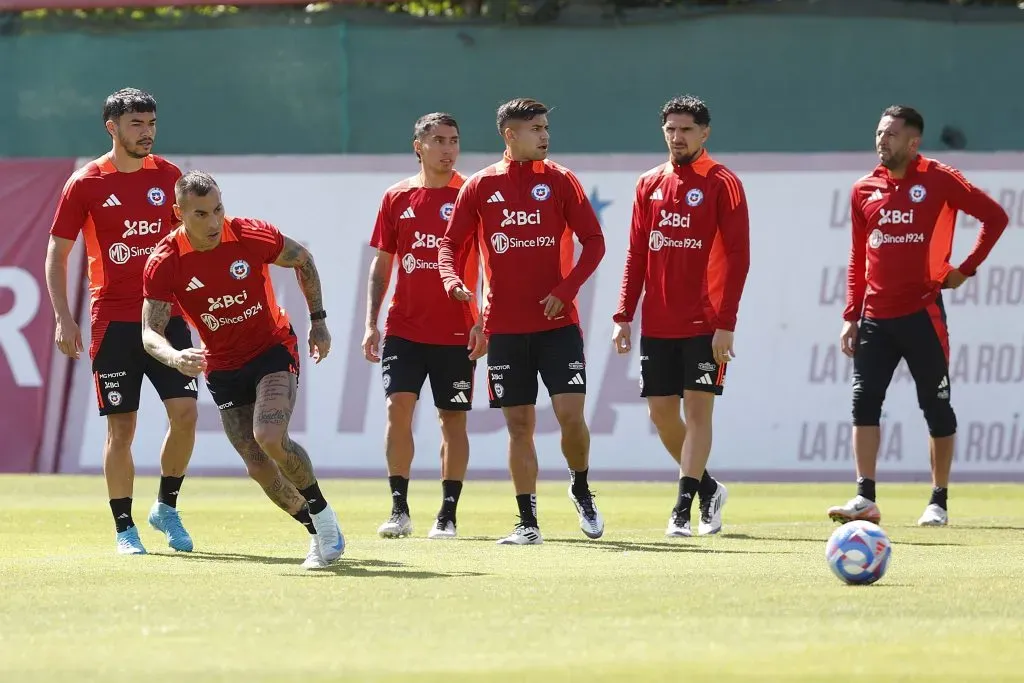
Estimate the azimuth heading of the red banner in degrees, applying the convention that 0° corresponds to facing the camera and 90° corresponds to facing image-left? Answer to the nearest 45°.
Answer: approximately 0°

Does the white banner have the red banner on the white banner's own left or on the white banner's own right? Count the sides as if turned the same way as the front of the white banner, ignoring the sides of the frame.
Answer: on the white banner's own right

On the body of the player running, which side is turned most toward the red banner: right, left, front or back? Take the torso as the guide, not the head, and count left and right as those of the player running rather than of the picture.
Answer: back

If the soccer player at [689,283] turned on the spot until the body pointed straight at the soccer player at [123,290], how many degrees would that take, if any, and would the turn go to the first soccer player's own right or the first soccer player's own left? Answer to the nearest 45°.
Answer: approximately 45° to the first soccer player's own right

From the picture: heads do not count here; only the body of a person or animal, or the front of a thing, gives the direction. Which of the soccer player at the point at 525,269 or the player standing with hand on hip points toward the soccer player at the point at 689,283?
the player standing with hand on hip

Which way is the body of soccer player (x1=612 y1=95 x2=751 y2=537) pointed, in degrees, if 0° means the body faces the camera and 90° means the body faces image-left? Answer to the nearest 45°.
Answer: approximately 45°

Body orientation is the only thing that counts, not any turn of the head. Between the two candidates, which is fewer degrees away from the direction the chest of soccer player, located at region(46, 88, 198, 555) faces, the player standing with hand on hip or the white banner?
the player standing with hand on hip

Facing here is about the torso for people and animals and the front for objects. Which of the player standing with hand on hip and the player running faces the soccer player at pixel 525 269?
the player standing with hand on hip
